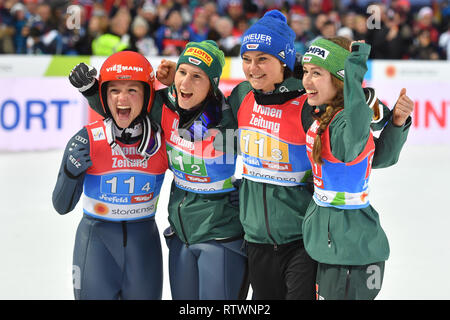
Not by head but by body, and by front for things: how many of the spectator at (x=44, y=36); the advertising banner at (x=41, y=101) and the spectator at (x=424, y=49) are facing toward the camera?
3

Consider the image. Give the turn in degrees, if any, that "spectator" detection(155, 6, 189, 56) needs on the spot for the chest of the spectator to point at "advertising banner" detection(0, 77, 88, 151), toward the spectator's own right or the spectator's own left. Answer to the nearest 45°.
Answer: approximately 45° to the spectator's own right

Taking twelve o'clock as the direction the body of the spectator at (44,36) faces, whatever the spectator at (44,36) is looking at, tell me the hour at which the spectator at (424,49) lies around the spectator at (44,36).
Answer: the spectator at (424,49) is roughly at 9 o'clock from the spectator at (44,36).

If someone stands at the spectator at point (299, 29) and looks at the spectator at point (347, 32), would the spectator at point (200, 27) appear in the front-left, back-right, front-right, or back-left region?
back-left

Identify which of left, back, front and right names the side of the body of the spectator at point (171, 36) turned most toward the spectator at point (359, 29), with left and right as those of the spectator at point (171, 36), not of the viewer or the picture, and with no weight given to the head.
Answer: left

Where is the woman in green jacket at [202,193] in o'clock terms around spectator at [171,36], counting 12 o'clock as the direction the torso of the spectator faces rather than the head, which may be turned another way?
The woman in green jacket is roughly at 12 o'clock from the spectator.

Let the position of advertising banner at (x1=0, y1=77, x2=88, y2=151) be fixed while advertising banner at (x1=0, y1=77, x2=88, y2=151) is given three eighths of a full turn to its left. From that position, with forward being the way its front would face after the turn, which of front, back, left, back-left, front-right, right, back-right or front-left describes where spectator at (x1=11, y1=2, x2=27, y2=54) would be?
front-left

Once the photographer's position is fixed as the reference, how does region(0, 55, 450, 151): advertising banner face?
facing the viewer

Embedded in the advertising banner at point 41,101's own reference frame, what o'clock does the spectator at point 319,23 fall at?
The spectator is roughly at 8 o'clock from the advertising banner.

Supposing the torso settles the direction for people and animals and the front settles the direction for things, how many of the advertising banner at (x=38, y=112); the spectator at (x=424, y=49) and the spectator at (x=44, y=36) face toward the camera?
3

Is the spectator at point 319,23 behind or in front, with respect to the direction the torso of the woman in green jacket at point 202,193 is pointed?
behind

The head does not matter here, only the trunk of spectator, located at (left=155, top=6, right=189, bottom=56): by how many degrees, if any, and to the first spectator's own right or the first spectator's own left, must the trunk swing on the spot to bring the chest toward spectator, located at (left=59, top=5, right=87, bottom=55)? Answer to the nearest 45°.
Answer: approximately 90° to the first spectator's own right

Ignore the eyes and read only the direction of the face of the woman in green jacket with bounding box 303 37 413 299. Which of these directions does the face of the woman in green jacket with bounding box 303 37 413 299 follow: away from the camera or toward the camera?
toward the camera

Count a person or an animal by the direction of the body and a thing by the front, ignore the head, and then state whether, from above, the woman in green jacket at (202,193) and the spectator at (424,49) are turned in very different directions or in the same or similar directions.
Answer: same or similar directions

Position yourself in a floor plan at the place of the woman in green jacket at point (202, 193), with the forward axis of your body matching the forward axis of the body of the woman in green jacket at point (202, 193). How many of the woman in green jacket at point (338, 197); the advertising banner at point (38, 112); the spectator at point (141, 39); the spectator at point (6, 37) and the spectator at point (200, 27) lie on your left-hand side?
1

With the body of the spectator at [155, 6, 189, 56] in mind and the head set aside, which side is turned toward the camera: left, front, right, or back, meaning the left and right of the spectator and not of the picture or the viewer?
front

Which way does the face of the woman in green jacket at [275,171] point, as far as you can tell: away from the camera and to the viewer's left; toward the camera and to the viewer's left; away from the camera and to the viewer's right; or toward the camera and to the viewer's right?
toward the camera and to the viewer's left

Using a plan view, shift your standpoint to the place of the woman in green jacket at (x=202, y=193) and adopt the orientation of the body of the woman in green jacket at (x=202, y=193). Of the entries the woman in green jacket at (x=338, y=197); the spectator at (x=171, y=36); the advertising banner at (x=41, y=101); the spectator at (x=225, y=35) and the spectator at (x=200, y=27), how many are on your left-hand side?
1
